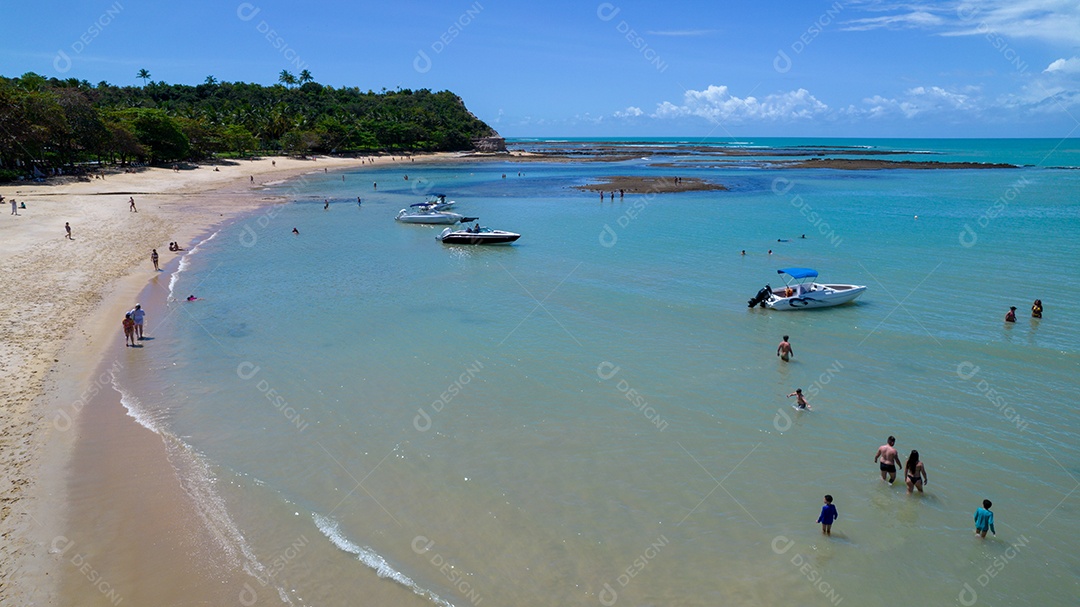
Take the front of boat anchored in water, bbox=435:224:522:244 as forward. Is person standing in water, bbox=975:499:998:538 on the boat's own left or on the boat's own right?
on the boat's own right

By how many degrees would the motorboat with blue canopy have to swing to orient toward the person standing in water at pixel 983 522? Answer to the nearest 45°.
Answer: approximately 90° to its right

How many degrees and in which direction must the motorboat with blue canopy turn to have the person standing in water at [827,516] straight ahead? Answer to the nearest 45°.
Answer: approximately 90° to its right

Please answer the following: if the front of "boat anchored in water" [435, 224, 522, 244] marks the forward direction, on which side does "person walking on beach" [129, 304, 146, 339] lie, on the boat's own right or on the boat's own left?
on the boat's own right

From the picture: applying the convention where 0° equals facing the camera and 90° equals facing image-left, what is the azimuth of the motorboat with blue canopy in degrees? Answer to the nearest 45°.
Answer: approximately 270°

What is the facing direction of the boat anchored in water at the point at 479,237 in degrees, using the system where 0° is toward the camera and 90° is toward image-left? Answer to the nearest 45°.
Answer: approximately 270°

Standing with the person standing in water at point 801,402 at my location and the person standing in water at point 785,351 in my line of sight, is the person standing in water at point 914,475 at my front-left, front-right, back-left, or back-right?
back-right

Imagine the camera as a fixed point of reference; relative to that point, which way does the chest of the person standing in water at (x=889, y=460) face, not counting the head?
away from the camera

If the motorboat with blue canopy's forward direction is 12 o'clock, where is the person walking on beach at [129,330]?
The person walking on beach is roughly at 5 o'clock from the motorboat with blue canopy.

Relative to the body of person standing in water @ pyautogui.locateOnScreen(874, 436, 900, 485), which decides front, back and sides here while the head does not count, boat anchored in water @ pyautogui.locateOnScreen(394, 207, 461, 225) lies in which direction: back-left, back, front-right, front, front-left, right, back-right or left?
front-left

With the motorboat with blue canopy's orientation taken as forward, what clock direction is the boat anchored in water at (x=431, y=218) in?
The boat anchored in water is roughly at 7 o'clock from the motorboat with blue canopy.

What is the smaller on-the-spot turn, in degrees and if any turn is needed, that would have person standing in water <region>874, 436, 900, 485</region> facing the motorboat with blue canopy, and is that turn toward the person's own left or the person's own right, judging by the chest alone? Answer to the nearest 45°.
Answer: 0° — they already face it

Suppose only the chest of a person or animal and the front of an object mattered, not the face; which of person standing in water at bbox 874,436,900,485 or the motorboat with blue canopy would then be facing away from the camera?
the person standing in water

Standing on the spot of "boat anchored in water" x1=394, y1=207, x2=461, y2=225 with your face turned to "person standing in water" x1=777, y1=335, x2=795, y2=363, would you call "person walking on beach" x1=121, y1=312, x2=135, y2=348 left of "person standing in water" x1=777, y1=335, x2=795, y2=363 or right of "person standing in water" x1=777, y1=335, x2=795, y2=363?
right

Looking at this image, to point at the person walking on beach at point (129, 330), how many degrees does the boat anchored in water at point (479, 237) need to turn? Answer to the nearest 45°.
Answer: approximately 135° to its right
